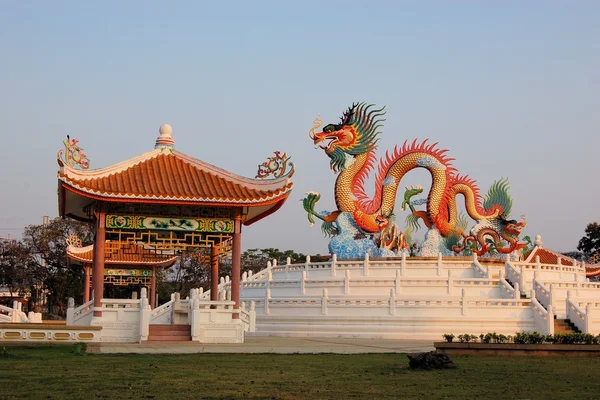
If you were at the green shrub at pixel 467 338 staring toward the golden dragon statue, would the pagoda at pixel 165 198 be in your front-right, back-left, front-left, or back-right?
front-left

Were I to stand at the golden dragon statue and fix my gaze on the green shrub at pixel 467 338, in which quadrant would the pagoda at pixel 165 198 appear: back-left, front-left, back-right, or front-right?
front-right

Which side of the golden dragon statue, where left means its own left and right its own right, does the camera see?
left

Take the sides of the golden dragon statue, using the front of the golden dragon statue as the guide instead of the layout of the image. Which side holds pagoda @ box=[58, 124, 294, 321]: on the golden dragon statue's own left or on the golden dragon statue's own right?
on the golden dragon statue's own left

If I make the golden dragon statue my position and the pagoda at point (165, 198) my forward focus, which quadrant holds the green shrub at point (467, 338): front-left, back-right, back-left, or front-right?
front-left

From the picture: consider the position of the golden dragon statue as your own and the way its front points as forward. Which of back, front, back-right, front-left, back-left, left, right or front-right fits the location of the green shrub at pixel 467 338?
left

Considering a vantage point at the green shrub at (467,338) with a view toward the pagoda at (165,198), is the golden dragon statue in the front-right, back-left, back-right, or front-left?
front-right
